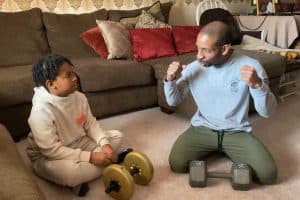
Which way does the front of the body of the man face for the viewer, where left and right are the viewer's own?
facing the viewer

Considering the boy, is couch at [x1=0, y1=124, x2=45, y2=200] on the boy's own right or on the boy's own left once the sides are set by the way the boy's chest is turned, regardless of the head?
on the boy's own right

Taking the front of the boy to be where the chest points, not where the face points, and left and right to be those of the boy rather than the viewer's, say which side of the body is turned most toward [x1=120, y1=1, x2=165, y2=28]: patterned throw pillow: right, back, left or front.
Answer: left

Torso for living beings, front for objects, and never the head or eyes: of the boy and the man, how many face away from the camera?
0

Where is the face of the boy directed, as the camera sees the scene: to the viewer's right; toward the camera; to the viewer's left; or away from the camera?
to the viewer's right

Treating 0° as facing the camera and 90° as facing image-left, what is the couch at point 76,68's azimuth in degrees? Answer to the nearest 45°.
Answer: approximately 315°

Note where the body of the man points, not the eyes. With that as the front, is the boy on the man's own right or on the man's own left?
on the man's own right

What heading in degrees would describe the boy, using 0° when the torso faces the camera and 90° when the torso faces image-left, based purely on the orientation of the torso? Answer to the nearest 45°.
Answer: approximately 315°

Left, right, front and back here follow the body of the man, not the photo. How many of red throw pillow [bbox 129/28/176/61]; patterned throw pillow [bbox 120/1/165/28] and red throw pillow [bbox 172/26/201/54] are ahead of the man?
0

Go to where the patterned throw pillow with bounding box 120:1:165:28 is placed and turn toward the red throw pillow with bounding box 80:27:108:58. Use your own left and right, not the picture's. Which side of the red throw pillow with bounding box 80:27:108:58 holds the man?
left
